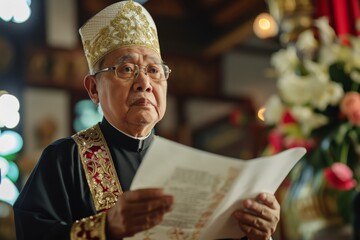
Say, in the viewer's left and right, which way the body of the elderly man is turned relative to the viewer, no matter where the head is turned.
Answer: facing the viewer and to the right of the viewer

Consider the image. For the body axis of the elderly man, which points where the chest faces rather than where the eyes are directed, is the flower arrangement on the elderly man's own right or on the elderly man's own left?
on the elderly man's own left

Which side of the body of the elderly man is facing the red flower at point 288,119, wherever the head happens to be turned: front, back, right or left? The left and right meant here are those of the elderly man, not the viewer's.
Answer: left
